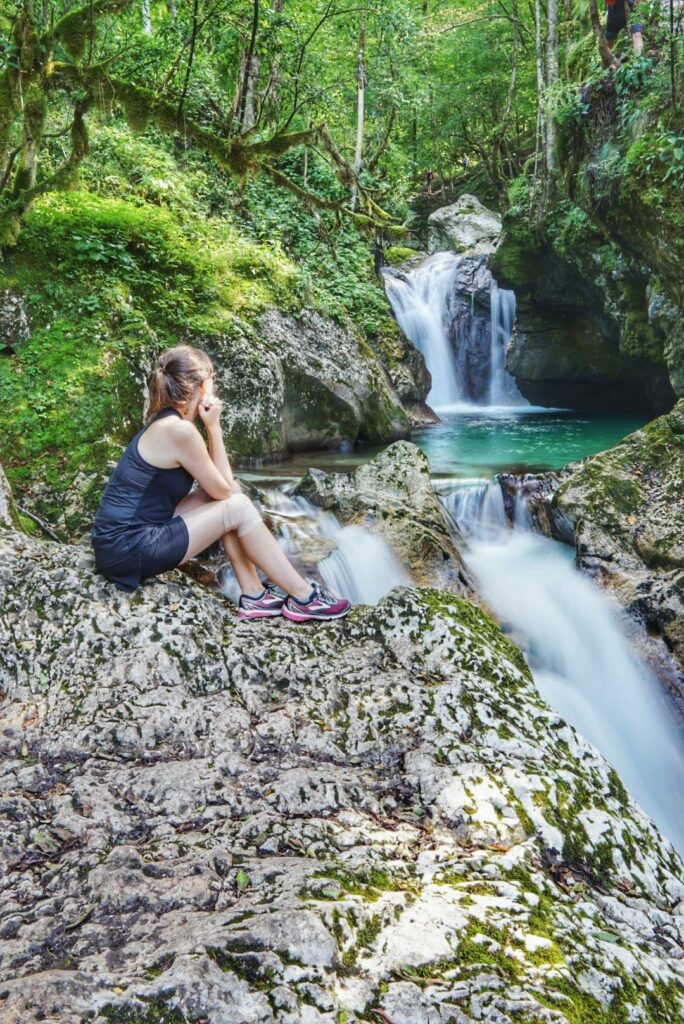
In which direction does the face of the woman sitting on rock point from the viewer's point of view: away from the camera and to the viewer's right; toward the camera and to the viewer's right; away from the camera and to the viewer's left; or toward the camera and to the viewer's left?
away from the camera and to the viewer's right

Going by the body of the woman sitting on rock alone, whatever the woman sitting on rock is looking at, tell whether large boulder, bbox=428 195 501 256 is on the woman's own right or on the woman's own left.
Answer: on the woman's own left

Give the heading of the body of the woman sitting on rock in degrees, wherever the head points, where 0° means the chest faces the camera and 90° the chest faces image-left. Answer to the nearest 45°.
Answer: approximately 270°

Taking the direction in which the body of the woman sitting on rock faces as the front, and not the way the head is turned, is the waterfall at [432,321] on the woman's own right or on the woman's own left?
on the woman's own left

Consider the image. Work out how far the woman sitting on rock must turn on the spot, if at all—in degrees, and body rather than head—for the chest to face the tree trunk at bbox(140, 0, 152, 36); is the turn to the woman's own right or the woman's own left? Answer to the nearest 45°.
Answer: approximately 90° to the woman's own left
